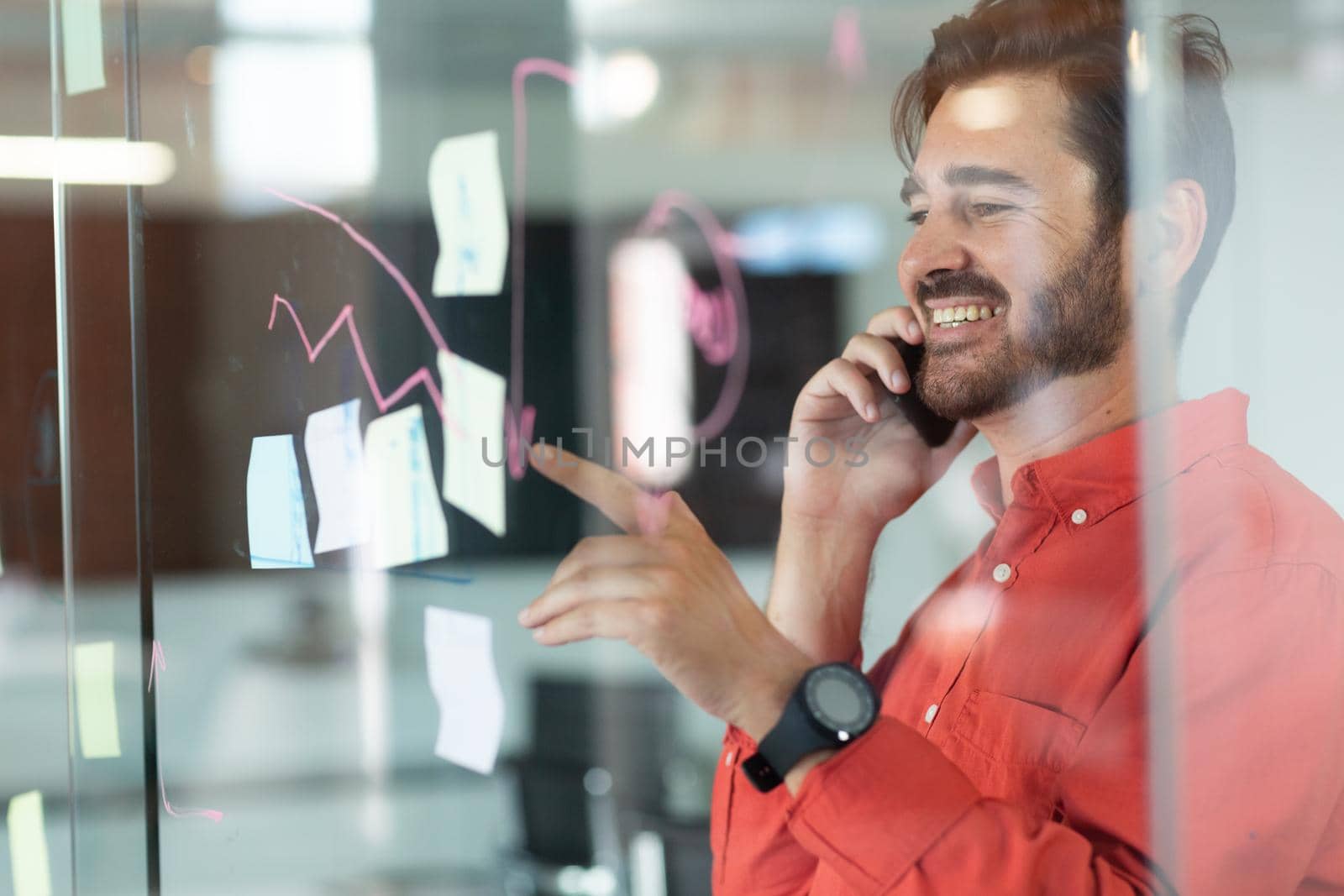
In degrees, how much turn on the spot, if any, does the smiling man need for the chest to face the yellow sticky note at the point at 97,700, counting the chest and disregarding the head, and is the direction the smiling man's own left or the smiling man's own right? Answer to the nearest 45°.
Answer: approximately 45° to the smiling man's own right

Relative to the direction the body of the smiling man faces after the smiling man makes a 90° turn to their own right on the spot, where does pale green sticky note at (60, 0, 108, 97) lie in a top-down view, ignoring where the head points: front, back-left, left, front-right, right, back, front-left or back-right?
front-left

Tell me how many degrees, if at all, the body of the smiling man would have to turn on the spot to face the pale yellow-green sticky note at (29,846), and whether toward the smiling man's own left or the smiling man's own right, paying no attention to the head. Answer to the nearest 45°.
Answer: approximately 45° to the smiling man's own right

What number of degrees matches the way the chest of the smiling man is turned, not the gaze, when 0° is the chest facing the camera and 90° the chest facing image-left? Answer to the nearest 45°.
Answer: approximately 45°
